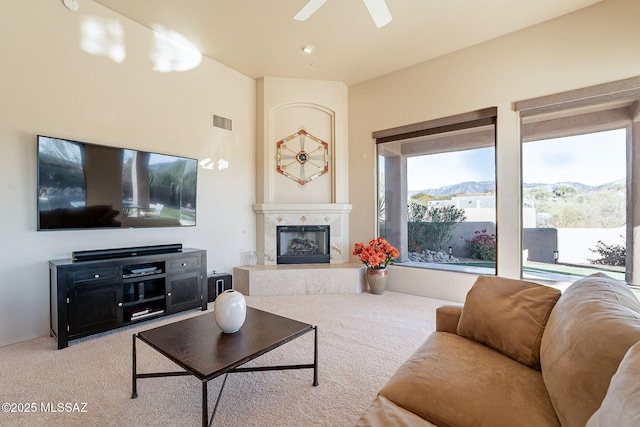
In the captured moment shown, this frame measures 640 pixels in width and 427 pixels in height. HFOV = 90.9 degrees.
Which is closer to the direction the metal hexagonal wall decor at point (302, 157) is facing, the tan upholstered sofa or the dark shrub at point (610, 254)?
the tan upholstered sofa

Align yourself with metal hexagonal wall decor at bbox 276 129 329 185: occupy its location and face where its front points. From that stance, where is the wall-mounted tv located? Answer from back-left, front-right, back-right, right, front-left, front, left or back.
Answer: front-right

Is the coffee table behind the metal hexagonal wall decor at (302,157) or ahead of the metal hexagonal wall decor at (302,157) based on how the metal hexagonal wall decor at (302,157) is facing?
ahead

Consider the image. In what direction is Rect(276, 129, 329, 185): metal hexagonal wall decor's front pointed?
toward the camera

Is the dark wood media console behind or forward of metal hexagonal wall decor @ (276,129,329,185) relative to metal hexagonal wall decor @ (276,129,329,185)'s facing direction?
forward

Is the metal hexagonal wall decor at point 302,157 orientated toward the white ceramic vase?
yes

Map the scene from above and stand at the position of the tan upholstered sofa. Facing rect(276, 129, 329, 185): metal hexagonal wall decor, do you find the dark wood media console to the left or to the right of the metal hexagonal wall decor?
left

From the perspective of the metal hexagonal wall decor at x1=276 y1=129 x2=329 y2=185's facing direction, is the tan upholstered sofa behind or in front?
in front

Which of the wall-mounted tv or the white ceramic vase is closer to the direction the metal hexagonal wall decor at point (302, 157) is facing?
the white ceramic vase
